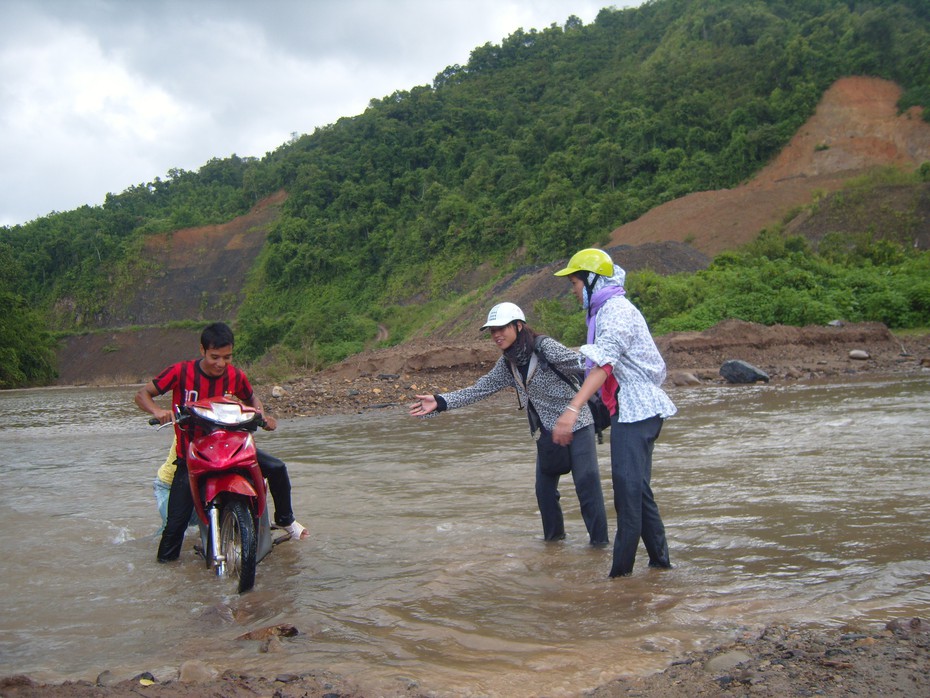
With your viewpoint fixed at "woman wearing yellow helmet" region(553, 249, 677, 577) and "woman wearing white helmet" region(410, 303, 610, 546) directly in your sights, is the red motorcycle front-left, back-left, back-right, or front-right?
front-left

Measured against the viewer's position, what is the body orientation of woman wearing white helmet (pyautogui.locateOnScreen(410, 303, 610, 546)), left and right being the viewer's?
facing the viewer and to the left of the viewer

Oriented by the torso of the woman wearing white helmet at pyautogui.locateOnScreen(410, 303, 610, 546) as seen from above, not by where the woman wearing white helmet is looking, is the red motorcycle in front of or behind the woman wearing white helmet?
in front

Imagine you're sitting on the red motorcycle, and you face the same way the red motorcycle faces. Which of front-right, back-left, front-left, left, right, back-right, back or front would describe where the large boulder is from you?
back-left

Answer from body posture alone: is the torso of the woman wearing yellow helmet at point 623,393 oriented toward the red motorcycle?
yes

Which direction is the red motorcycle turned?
toward the camera

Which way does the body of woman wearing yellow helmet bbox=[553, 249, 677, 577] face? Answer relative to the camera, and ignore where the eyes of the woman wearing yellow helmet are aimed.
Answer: to the viewer's left

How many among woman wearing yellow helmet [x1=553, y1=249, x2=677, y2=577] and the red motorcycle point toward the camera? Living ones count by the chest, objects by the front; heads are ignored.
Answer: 1

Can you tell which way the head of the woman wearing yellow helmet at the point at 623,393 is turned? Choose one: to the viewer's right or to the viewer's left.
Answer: to the viewer's left

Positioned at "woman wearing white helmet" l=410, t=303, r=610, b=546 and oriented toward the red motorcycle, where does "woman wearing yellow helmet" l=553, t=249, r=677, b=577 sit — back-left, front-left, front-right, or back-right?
back-left

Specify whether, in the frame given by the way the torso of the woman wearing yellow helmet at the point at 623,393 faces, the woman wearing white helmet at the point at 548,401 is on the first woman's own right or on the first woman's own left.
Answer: on the first woman's own right

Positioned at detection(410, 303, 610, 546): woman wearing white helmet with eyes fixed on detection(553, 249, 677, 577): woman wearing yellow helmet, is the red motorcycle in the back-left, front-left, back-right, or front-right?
back-right

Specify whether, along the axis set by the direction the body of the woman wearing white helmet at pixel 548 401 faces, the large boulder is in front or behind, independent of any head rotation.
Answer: behind

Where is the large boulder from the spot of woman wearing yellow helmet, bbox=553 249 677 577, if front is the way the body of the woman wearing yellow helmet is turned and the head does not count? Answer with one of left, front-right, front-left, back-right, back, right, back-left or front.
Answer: right

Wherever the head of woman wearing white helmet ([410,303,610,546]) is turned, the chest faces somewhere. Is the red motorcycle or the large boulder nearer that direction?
the red motorcycle

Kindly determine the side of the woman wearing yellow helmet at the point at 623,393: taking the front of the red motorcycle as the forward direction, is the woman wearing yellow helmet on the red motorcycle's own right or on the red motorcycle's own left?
on the red motorcycle's own left
